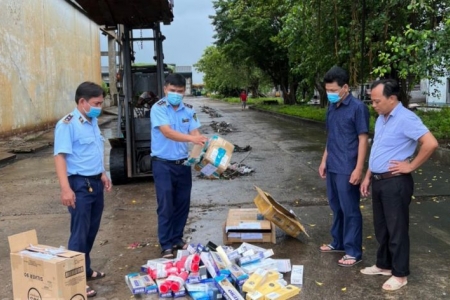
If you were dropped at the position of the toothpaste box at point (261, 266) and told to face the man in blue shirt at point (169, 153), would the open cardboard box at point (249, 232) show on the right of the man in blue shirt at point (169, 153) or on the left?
right

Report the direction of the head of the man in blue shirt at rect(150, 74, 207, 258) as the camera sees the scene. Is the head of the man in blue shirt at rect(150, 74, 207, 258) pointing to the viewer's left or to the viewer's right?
to the viewer's right

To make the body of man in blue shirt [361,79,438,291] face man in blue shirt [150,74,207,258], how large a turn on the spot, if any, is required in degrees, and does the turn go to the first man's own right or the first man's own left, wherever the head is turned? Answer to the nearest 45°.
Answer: approximately 45° to the first man's own right

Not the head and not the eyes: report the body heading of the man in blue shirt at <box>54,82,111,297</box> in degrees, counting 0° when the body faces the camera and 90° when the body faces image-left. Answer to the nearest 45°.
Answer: approximately 315°

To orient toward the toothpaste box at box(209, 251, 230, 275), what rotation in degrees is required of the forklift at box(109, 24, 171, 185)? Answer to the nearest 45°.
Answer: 0° — it already faces it

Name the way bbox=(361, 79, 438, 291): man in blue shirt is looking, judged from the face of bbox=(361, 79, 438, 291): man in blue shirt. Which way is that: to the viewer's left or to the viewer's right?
to the viewer's left
